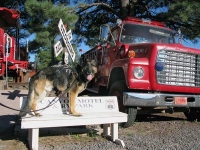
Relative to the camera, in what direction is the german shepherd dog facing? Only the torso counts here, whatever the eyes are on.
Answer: to the viewer's right

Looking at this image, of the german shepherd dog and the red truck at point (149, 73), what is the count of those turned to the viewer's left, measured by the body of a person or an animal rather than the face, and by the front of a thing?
0

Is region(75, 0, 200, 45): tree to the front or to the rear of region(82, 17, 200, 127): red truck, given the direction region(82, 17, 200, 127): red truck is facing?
to the rear

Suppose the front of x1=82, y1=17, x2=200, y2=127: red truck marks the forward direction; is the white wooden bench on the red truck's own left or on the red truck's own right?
on the red truck's own right

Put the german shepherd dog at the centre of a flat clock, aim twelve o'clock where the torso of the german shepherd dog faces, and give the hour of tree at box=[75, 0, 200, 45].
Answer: The tree is roughly at 10 o'clock from the german shepherd dog.

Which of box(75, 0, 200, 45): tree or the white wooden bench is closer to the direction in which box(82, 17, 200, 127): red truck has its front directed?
the white wooden bench

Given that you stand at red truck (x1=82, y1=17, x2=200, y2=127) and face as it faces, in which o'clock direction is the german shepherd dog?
The german shepherd dog is roughly at 3 o'clock from the red truck.

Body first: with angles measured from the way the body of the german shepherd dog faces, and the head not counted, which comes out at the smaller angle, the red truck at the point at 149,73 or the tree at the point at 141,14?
the red truck
